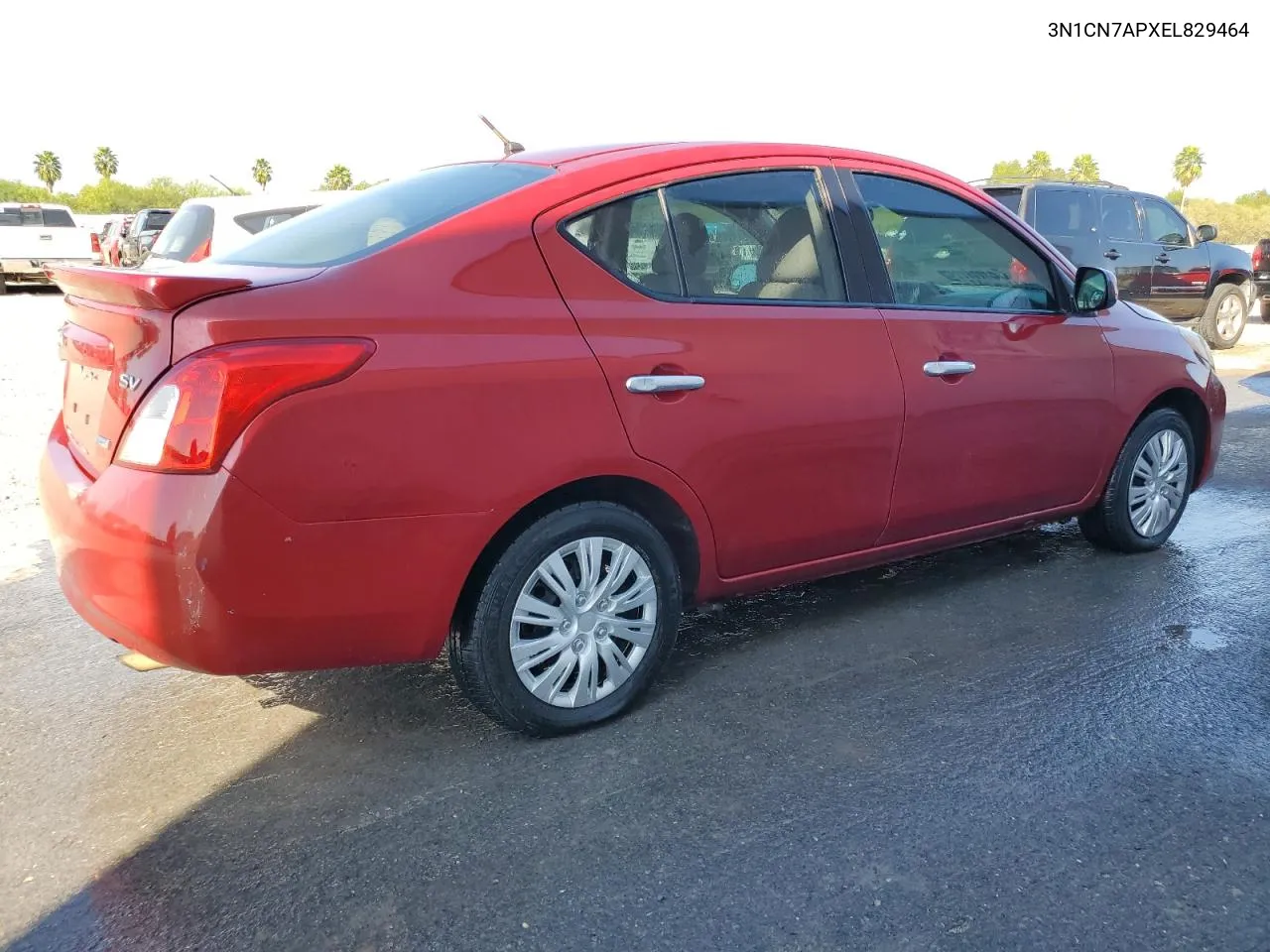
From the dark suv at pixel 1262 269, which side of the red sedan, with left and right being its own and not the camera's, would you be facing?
front

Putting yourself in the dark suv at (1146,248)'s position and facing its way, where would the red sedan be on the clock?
The red sedan is roughly at 5 o'clock from the dark suv.

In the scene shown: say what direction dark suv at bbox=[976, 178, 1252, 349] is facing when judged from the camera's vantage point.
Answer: facing away from the viewer and to the right of the viewer

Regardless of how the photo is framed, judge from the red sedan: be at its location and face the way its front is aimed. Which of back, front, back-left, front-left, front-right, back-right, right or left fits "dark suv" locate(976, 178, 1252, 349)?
front

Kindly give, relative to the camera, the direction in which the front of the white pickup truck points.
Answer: facing away from the viewer

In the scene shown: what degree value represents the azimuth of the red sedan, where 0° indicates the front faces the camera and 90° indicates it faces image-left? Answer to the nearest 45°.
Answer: approximately 225°

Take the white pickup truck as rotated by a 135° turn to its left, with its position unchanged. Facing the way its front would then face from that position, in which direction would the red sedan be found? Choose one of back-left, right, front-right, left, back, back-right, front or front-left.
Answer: front-left

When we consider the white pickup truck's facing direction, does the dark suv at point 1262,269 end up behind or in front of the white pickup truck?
behind

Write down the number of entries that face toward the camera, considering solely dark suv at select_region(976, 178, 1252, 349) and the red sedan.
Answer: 0

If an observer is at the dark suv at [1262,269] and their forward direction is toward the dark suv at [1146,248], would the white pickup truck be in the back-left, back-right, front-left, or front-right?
front-right

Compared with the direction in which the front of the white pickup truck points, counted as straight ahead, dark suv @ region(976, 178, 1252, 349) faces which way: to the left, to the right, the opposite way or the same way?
to the right

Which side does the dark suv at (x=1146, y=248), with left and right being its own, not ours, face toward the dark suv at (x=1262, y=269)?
front

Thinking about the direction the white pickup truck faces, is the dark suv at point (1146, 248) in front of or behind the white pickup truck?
behind

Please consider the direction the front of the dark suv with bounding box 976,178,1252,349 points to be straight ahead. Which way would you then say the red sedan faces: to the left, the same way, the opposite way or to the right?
the same way
